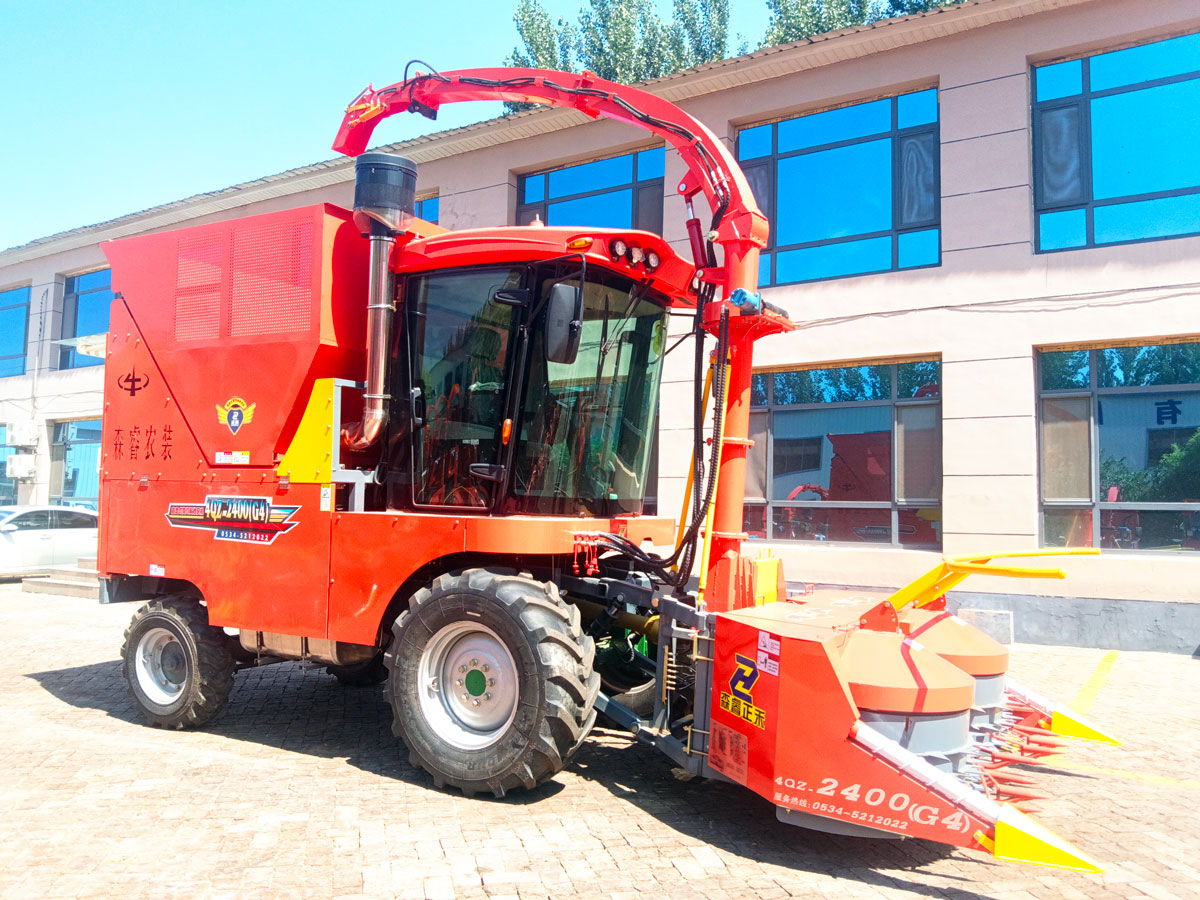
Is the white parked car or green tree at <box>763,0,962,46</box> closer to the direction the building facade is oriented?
the white parked car

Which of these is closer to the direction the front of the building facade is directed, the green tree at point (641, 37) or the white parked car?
the white parked car

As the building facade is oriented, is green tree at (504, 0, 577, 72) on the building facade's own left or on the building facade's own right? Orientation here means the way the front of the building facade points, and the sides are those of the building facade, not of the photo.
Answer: on the building facade's own right

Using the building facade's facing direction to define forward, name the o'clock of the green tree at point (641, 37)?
The green tree is roughly at 4 o'clock from the building facade.

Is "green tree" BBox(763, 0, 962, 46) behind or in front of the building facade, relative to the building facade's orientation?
behind

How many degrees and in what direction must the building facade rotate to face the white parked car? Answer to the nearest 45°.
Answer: approximately 45° to its right

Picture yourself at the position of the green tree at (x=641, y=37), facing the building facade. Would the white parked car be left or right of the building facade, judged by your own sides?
right

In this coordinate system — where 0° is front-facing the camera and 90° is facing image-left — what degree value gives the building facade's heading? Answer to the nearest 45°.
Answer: approximately 45°

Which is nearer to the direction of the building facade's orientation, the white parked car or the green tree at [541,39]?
the white parked car
